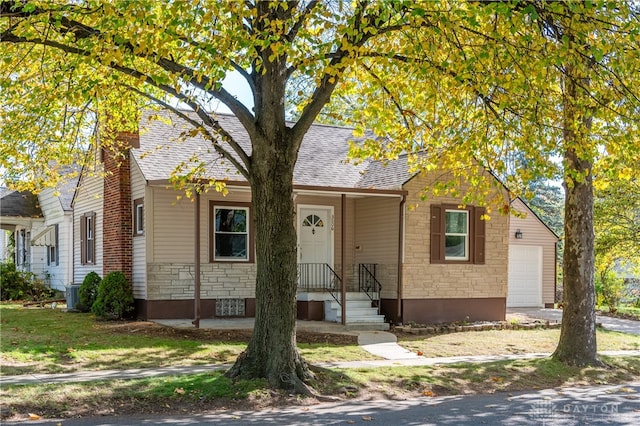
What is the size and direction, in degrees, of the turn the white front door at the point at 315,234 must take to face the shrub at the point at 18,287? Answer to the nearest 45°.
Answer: approximately 135° to its right

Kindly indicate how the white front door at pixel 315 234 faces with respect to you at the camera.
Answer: facing the viewer

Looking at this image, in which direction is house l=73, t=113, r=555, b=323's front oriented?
toward the camera

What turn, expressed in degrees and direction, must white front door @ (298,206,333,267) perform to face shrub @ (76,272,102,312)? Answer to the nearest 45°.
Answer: approximately 90° to its right

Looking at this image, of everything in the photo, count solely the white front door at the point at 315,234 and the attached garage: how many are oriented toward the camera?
2

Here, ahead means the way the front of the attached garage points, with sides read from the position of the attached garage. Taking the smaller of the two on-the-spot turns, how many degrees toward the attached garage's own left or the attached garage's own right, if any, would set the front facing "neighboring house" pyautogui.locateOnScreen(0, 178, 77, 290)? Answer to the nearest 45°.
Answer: approximately 90° to the attached garage's own right

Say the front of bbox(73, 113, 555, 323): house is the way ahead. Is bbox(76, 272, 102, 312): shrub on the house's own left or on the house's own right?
on the house's own right
